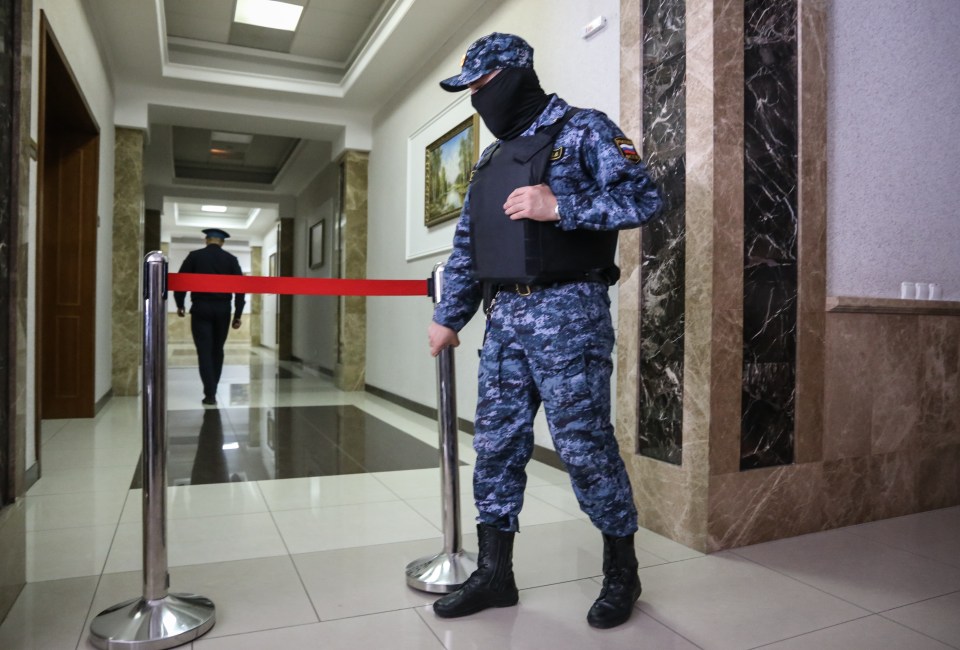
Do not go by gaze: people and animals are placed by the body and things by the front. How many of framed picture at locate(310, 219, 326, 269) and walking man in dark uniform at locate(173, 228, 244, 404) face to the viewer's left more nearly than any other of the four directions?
1

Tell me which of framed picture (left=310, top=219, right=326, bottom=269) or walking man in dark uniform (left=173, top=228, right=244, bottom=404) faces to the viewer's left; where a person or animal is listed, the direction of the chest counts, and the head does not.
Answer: the framed picture

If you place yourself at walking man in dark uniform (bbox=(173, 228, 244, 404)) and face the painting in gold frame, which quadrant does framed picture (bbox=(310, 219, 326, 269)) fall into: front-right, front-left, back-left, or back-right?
back-left

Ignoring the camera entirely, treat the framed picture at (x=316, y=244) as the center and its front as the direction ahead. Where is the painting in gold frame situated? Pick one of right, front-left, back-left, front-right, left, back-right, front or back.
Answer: left

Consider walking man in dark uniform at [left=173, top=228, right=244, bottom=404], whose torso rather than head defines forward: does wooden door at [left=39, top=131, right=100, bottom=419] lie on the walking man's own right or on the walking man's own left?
on the walking man's own left

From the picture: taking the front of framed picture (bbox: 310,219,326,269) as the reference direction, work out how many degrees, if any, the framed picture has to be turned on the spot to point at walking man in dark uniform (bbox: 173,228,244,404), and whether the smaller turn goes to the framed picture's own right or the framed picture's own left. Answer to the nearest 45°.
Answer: approximately 90° to the framed picture's own left

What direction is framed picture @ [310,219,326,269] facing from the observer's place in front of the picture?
facing to the left of the viewer

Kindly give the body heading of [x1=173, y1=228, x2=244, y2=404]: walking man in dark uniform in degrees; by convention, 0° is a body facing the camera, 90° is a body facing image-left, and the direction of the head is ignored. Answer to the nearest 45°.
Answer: approximately 180°

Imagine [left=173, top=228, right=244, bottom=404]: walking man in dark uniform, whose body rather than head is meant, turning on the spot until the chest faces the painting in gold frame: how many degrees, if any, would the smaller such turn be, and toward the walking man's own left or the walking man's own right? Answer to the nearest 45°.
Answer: approximately 135° to the walking man's own right

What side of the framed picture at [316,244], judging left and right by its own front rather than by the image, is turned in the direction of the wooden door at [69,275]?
left

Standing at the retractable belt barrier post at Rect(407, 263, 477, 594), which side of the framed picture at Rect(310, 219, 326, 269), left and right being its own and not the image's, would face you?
left

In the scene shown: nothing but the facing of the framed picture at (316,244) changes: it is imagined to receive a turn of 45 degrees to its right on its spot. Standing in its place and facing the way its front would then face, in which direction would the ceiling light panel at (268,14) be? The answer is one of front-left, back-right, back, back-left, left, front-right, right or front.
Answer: back-left

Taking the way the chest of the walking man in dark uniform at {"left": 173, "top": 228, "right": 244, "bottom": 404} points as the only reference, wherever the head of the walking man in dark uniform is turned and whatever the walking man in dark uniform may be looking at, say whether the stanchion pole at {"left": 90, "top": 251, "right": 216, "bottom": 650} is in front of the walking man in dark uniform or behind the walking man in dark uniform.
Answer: behind

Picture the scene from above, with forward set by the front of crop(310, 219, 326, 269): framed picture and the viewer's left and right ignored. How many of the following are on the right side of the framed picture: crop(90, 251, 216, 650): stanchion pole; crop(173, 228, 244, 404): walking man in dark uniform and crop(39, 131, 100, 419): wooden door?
0

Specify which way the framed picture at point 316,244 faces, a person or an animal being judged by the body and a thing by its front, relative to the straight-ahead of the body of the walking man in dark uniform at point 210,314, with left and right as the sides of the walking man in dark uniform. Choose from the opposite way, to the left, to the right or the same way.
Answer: to the left
